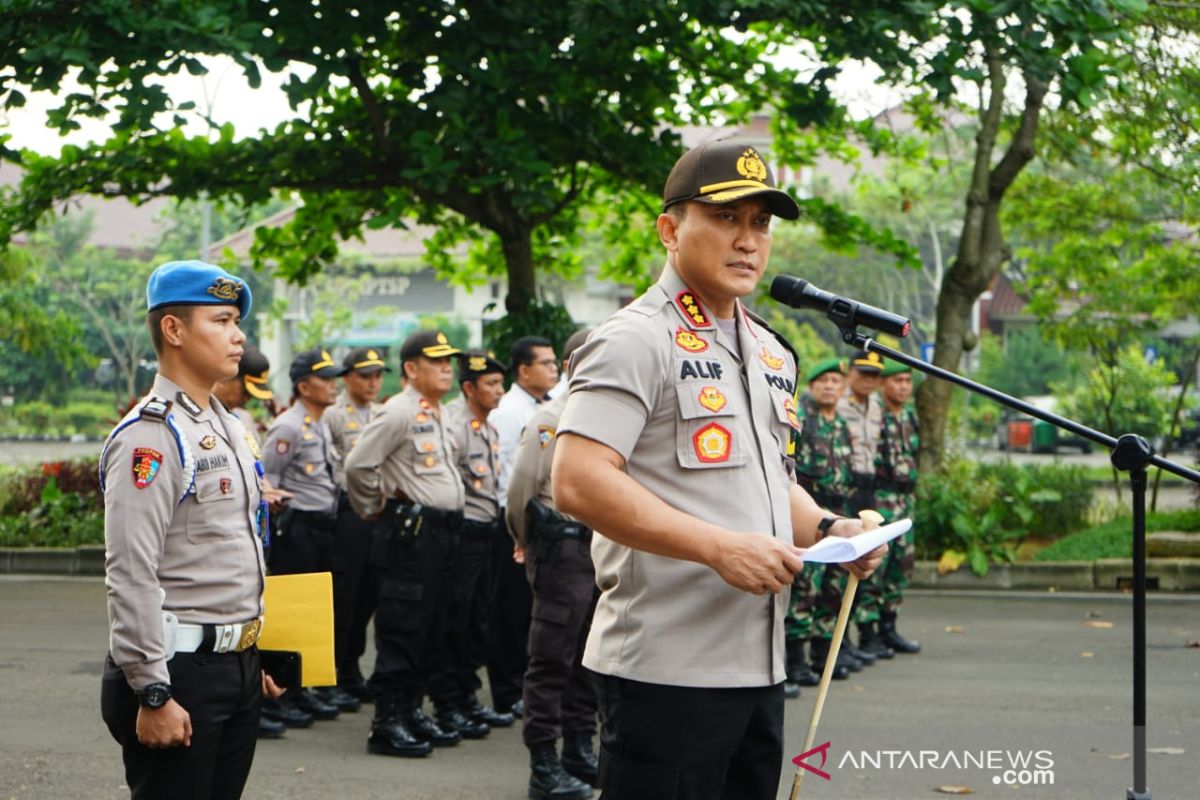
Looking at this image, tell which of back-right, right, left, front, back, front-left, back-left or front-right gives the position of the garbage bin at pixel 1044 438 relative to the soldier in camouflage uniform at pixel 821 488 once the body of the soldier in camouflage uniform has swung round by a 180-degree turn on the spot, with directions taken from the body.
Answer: front-right

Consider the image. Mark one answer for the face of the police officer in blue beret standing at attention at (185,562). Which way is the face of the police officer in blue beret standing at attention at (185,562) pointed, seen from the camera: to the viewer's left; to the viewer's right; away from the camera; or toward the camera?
to the viewer's right

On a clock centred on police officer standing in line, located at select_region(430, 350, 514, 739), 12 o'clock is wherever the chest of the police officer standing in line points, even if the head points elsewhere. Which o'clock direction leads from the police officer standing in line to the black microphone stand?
The black microphone stand is roughly at 1 o'clock from the police officer standing in line.

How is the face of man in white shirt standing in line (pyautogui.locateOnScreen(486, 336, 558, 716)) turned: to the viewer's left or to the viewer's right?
to the viewer's right

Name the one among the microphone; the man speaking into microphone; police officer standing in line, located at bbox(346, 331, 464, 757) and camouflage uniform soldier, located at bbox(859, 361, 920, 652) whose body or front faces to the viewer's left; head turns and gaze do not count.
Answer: the microphone

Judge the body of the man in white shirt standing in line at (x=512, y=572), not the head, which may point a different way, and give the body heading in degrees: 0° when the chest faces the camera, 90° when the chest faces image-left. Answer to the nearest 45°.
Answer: approximately 315°

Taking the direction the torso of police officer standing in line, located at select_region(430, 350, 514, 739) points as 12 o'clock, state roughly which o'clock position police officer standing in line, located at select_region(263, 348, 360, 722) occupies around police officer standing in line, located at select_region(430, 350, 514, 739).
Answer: police officer standing in line, located at select_region(263, 348, 360, 722) is roughly at 6 o'clock from police officer standing in line, located at select_region(430, 350, 514, 739).

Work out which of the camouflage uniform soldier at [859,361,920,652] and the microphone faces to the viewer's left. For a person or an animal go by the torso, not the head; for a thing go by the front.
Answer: the microphone

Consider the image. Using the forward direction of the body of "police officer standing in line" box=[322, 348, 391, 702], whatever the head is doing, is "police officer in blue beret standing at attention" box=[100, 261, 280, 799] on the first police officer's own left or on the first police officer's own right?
on the first police officer's own right

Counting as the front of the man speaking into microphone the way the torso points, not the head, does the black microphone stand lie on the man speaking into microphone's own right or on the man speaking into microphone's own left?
on the man speaking into microphone's own left
